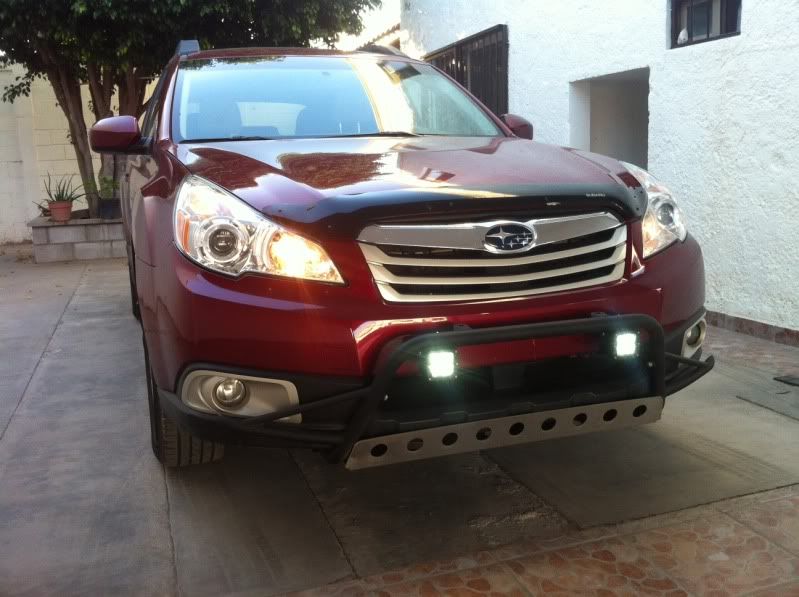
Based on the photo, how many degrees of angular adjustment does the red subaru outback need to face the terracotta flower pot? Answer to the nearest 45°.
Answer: approximately 180°

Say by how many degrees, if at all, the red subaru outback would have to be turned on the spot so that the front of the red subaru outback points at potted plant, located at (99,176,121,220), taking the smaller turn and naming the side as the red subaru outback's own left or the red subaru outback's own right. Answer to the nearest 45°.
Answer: approximately 180°

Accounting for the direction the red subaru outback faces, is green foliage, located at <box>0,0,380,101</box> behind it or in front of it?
behind

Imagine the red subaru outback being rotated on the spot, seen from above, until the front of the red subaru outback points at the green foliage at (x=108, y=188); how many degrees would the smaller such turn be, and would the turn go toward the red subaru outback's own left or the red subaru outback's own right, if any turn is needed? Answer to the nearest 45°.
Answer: approximately 180°

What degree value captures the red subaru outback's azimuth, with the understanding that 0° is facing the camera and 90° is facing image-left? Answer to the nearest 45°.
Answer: approximately 315°

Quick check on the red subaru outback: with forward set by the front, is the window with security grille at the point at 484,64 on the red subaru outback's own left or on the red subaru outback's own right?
on the red subaru outback's own left

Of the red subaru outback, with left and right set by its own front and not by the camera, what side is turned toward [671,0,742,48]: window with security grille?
left
